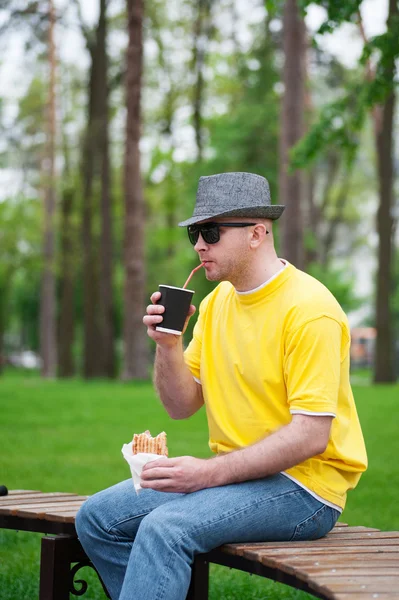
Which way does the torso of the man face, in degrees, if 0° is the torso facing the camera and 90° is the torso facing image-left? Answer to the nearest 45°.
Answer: approximately 45°

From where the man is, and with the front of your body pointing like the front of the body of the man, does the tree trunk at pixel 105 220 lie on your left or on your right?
on your right

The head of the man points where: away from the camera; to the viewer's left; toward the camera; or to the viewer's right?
to the viewer's left

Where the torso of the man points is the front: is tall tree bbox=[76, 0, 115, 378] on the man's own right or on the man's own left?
on the man's own right

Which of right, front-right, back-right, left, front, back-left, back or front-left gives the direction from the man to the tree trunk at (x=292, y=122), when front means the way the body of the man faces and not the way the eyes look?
back-right

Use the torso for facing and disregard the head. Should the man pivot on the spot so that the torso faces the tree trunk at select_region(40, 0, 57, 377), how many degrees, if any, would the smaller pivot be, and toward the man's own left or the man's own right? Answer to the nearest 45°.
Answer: approximately 135° to the man's own right

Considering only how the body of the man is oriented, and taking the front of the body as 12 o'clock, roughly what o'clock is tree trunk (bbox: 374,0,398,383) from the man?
The tree trunk is roughly at 5 o'clock from the man.
